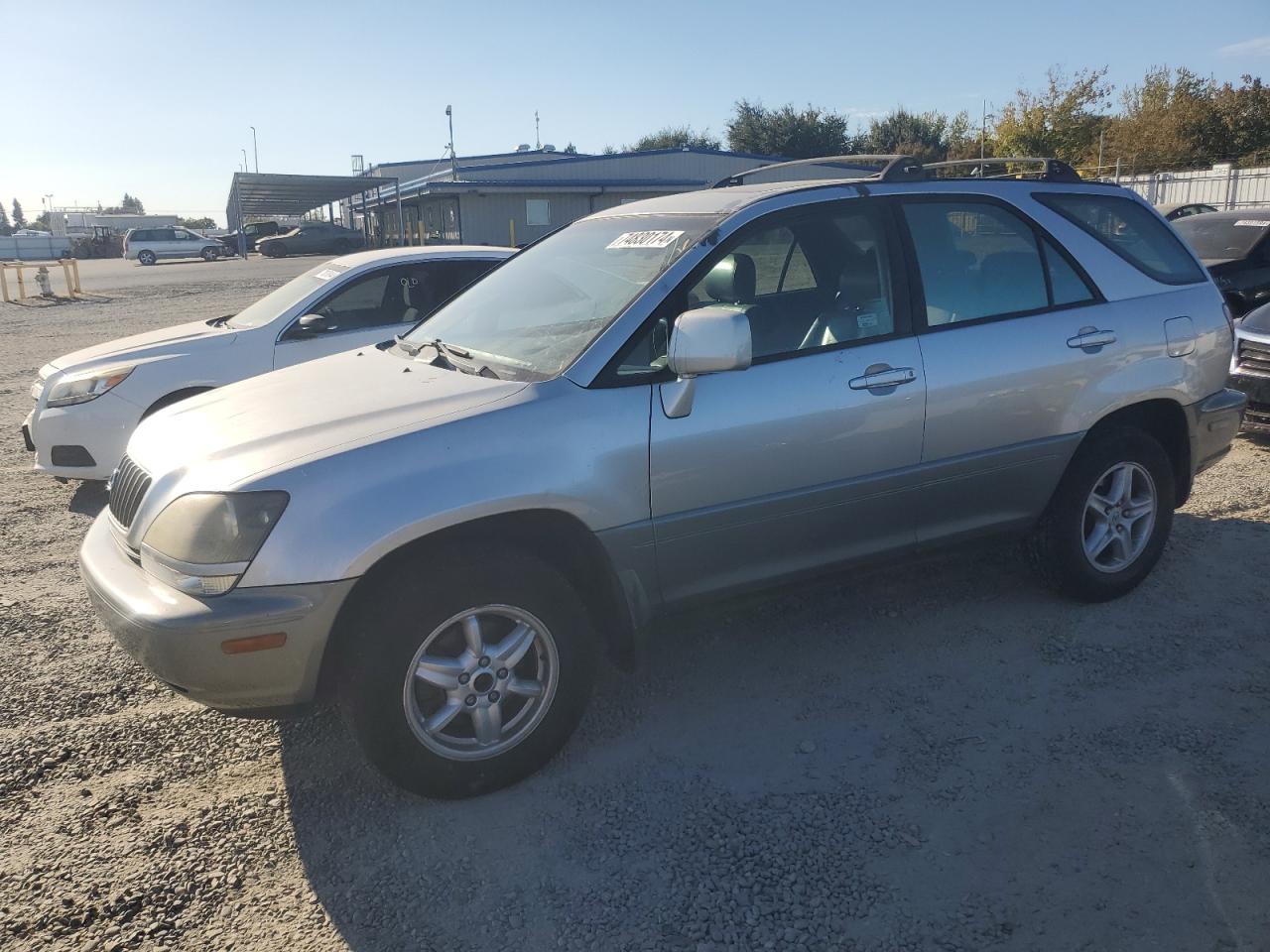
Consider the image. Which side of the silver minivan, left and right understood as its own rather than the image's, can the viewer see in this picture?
right

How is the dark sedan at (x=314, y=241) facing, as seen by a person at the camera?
facing to the left of the viewer

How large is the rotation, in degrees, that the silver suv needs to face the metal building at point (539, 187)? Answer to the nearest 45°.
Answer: approximately 135° to its right

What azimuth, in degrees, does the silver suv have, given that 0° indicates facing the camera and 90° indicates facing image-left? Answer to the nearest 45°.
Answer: approximately 45°

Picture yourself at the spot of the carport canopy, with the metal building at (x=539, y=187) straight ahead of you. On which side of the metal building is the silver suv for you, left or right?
right

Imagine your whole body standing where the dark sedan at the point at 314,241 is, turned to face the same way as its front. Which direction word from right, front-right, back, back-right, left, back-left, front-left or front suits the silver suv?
left

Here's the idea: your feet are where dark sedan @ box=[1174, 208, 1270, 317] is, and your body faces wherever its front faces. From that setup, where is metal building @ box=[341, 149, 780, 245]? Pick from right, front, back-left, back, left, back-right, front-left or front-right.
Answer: right

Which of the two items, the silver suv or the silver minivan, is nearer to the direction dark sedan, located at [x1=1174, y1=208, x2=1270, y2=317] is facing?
the silver suv

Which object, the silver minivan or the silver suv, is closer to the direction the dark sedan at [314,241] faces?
the silver minivan

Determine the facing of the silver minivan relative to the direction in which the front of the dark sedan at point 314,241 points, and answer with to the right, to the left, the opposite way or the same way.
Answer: the opposite way

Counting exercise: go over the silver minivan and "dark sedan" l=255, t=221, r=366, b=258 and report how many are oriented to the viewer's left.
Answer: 1

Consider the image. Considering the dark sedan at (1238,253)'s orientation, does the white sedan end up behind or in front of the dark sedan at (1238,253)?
in front

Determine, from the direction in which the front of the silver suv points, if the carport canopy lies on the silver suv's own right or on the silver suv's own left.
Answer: on the silver suv's own right

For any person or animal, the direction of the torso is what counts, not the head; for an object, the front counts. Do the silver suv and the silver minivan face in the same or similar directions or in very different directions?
very different directions

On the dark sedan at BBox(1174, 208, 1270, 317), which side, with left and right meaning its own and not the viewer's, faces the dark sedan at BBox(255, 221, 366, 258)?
right
